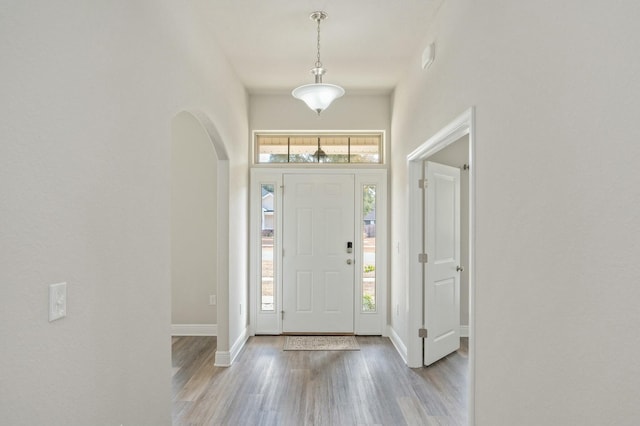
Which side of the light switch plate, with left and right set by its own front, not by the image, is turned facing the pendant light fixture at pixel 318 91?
left

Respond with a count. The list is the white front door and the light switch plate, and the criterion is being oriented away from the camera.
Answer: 0

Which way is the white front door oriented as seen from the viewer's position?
toward the camera

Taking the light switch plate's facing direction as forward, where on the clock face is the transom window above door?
The transom window above door is roughly at 9 o'clock from the light switch plate.

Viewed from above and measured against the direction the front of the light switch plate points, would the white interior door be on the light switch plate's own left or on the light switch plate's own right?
on the light switch plate's own left

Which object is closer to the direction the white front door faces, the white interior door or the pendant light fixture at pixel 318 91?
the pendant light fixture

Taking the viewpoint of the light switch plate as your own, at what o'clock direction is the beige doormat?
The beige doormat is roughly at 9 o'clock from the light switch plate.

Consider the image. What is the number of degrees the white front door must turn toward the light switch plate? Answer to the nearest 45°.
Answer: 0° — it already faces it

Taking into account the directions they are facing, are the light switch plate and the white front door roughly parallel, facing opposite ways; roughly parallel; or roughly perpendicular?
roughly perpendicular

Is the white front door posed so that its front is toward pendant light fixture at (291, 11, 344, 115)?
yes
